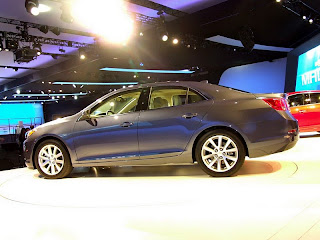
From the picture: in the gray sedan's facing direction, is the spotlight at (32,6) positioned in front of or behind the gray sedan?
in front

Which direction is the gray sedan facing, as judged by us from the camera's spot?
facing to the left of the viewer

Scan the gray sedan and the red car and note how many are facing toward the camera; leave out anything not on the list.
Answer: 0

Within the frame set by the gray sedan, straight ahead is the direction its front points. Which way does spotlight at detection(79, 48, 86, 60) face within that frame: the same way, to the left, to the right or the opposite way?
to the left
